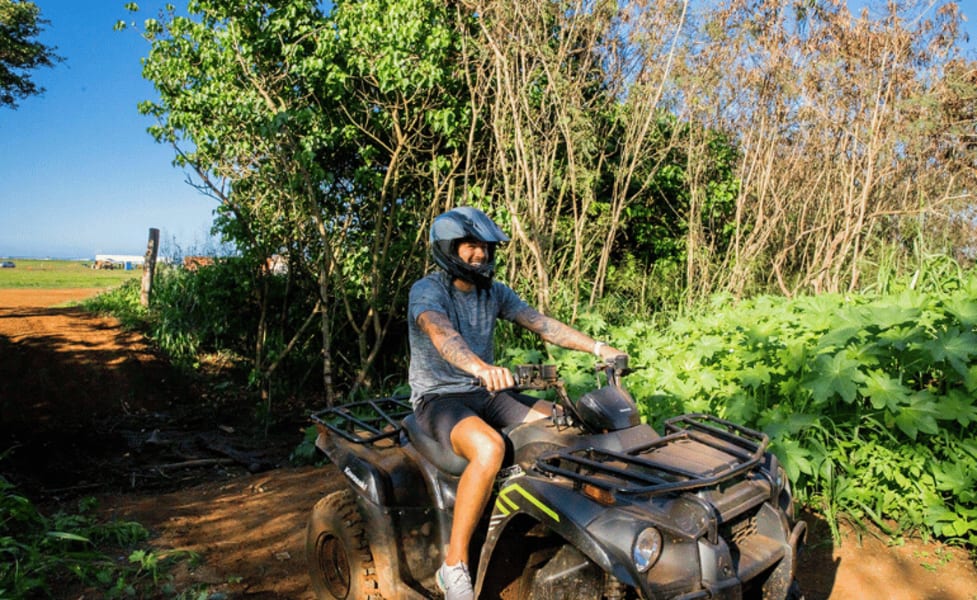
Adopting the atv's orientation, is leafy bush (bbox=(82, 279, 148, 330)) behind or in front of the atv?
behind

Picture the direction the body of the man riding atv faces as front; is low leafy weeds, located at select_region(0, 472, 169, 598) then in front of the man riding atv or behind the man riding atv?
behind

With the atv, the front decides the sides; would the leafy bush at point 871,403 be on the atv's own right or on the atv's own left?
on the atv's own left

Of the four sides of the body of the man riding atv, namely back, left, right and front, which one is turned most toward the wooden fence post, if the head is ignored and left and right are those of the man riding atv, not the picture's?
back

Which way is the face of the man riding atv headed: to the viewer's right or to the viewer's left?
to the viewer's right

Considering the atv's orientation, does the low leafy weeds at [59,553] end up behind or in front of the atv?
behind

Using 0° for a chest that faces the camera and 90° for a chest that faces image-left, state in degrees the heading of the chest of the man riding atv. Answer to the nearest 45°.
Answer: approximately 315°

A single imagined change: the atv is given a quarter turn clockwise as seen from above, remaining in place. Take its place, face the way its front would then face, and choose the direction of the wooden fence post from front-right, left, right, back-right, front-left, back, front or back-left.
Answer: right

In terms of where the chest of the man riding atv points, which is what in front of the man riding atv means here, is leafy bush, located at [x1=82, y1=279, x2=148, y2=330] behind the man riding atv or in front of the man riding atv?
behind
